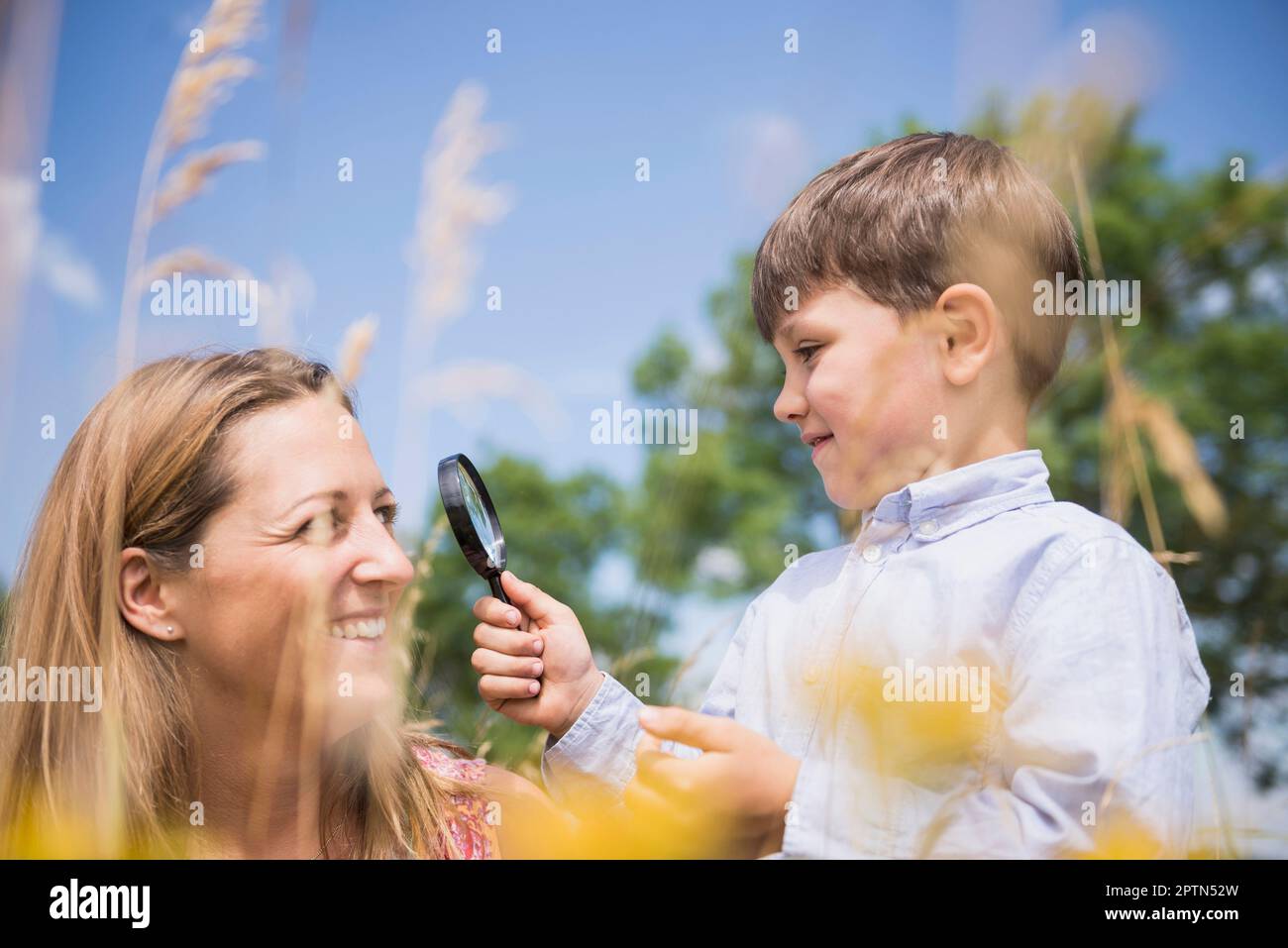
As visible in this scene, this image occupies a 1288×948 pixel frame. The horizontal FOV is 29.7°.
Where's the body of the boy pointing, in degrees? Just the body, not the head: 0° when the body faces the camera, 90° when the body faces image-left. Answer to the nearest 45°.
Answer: approximately 45°

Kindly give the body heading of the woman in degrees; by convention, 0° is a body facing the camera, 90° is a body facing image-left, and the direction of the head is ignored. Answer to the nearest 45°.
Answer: approximately 315°

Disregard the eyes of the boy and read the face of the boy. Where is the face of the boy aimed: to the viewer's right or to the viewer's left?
to the viewer's left
